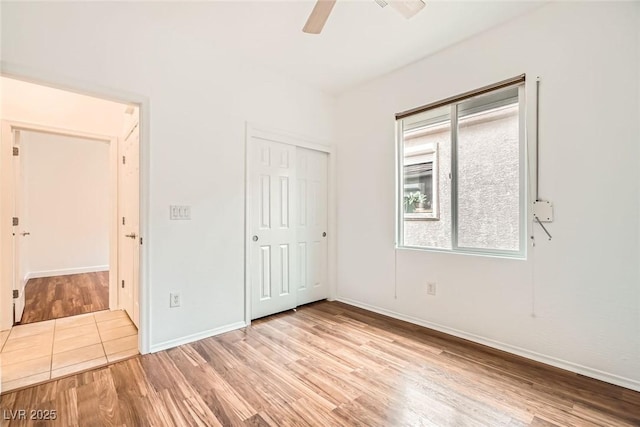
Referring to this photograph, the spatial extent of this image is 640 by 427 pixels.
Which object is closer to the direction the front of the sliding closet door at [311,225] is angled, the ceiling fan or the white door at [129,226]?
the ceiling fan

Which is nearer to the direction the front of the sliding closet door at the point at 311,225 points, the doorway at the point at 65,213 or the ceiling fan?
the ceiling fan

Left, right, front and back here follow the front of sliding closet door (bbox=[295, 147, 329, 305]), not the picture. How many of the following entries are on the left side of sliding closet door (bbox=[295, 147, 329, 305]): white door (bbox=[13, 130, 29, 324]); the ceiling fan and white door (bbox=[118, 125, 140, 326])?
0

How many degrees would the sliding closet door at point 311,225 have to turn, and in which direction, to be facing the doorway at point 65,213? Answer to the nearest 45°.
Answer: approximately 135° to its right

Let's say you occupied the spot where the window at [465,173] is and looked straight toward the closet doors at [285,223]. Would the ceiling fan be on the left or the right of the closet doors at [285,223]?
left

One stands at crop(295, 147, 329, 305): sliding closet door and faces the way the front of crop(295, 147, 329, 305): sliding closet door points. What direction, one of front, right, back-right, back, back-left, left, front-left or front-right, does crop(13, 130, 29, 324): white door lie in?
back-right

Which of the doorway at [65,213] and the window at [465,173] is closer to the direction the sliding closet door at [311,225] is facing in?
the window

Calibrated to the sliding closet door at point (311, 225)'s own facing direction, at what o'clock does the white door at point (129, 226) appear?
The white door is roughly at 4 o'clock from the sliding closet door.

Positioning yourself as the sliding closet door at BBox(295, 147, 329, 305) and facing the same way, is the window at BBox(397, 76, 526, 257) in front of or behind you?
in front

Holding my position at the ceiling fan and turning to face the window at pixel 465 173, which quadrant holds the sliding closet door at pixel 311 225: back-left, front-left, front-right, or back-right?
front-left

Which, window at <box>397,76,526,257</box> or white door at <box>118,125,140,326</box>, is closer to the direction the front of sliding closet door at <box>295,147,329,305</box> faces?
the window

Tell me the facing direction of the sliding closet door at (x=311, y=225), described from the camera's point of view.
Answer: facing the viewer and to the right of the viewer

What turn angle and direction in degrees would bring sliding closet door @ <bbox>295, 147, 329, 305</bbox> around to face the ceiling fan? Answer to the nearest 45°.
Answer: approximately 45° to its right
